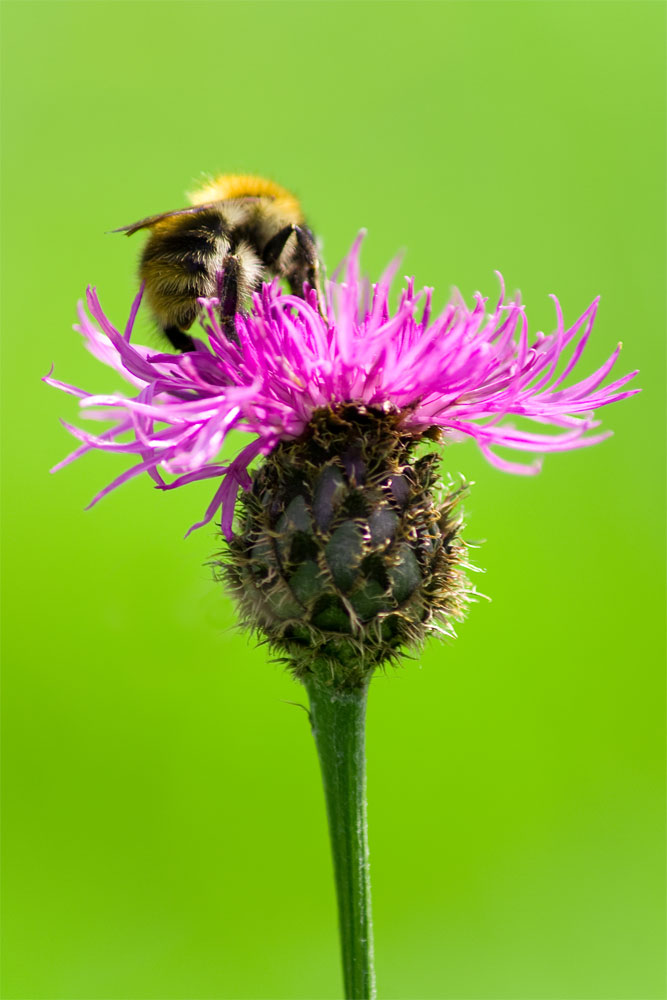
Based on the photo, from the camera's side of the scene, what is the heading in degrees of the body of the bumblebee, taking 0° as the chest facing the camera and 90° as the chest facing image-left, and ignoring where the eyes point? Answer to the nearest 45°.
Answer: approximately 270°
